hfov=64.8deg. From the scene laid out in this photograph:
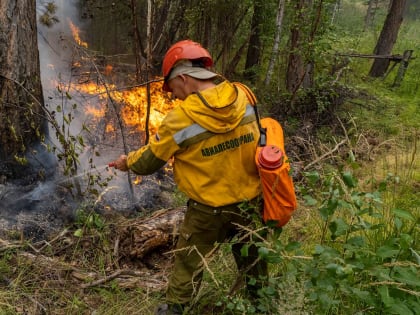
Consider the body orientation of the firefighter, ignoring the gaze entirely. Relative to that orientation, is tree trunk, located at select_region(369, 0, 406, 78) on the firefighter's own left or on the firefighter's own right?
on the firefighter's own right

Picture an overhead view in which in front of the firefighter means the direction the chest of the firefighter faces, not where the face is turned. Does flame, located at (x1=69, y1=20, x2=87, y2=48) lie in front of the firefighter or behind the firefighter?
in front

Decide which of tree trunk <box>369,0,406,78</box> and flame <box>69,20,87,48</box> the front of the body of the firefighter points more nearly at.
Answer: the flame

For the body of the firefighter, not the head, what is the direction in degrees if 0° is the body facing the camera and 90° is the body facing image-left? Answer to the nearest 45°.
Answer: approximately 135°

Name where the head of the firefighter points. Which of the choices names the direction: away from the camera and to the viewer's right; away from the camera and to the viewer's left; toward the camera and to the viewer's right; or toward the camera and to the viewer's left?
away from the camera and to the viewer's left

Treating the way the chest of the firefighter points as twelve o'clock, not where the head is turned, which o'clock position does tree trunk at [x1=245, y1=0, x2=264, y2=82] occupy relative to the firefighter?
The tree trunk is roughly at 2 o'clock from the firefighter.

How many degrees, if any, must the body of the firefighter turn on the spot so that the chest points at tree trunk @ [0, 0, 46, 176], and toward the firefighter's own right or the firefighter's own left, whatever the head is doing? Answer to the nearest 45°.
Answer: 0° — they already face it
